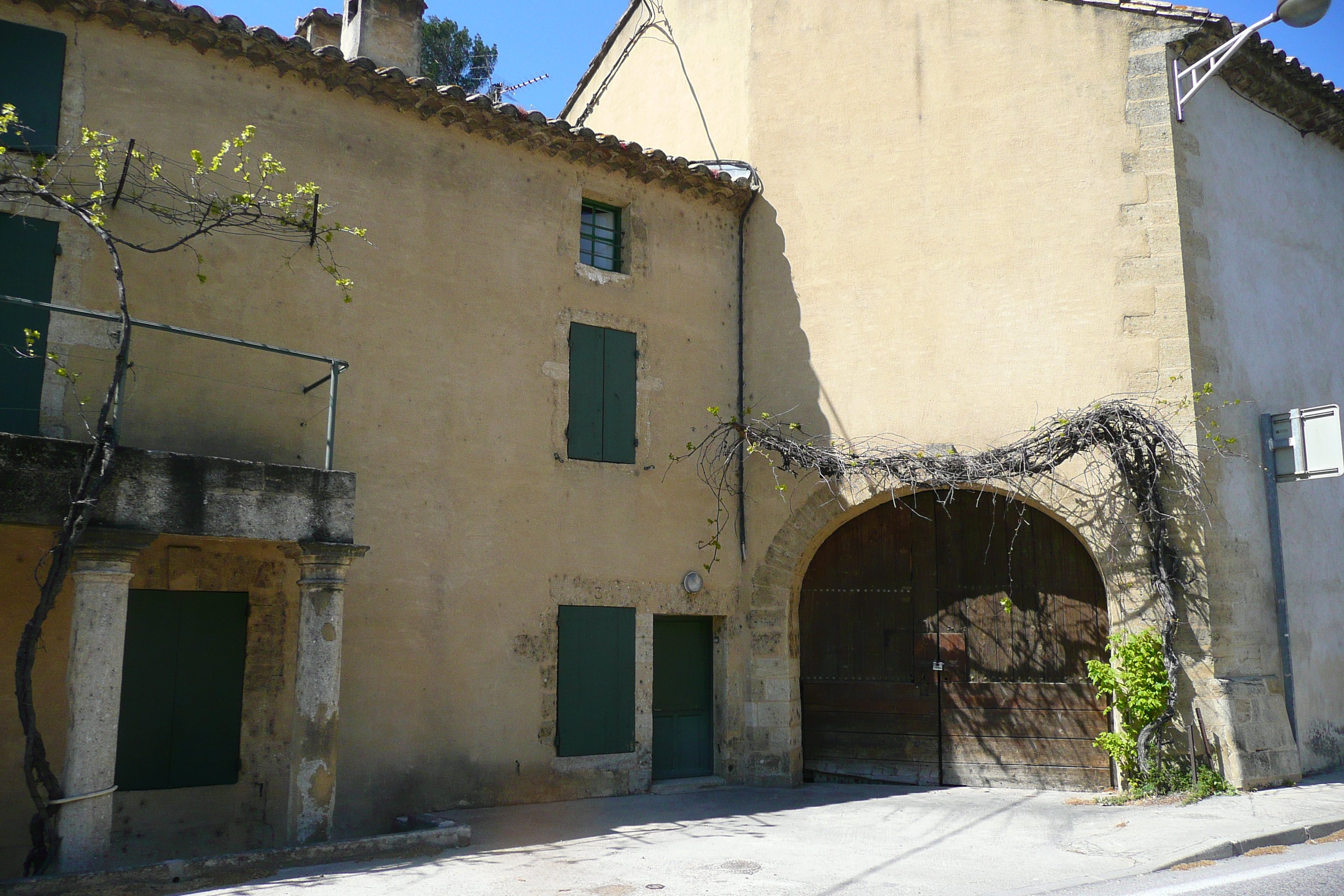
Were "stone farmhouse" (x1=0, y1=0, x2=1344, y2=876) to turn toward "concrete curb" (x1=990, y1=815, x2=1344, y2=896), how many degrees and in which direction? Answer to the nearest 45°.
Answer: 0° — it already faces it

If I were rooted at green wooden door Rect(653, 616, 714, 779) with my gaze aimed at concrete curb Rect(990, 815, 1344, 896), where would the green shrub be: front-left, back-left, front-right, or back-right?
front-left
